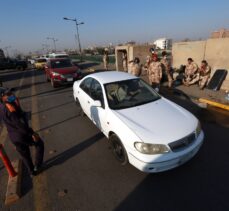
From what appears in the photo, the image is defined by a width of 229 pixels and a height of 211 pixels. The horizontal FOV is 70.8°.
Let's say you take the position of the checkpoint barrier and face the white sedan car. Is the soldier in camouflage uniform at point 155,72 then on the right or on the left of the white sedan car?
left

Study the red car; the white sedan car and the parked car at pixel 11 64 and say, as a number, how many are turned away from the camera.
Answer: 0

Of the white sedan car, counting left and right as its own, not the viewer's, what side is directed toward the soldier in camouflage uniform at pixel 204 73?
left

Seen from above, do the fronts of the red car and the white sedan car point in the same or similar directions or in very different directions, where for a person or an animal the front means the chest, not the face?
same or similar directions

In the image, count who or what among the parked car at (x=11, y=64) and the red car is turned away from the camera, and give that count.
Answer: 0

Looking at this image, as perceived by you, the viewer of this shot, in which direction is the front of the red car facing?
facing the viewer and to the right of the viewer

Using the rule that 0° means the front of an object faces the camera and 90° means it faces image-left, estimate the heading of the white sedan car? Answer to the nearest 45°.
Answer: approximately 315°

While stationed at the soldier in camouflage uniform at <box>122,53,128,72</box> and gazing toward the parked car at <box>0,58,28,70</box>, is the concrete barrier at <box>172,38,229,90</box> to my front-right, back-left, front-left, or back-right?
back-left

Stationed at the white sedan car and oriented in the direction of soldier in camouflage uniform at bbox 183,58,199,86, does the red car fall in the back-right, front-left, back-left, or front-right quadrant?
front-left
